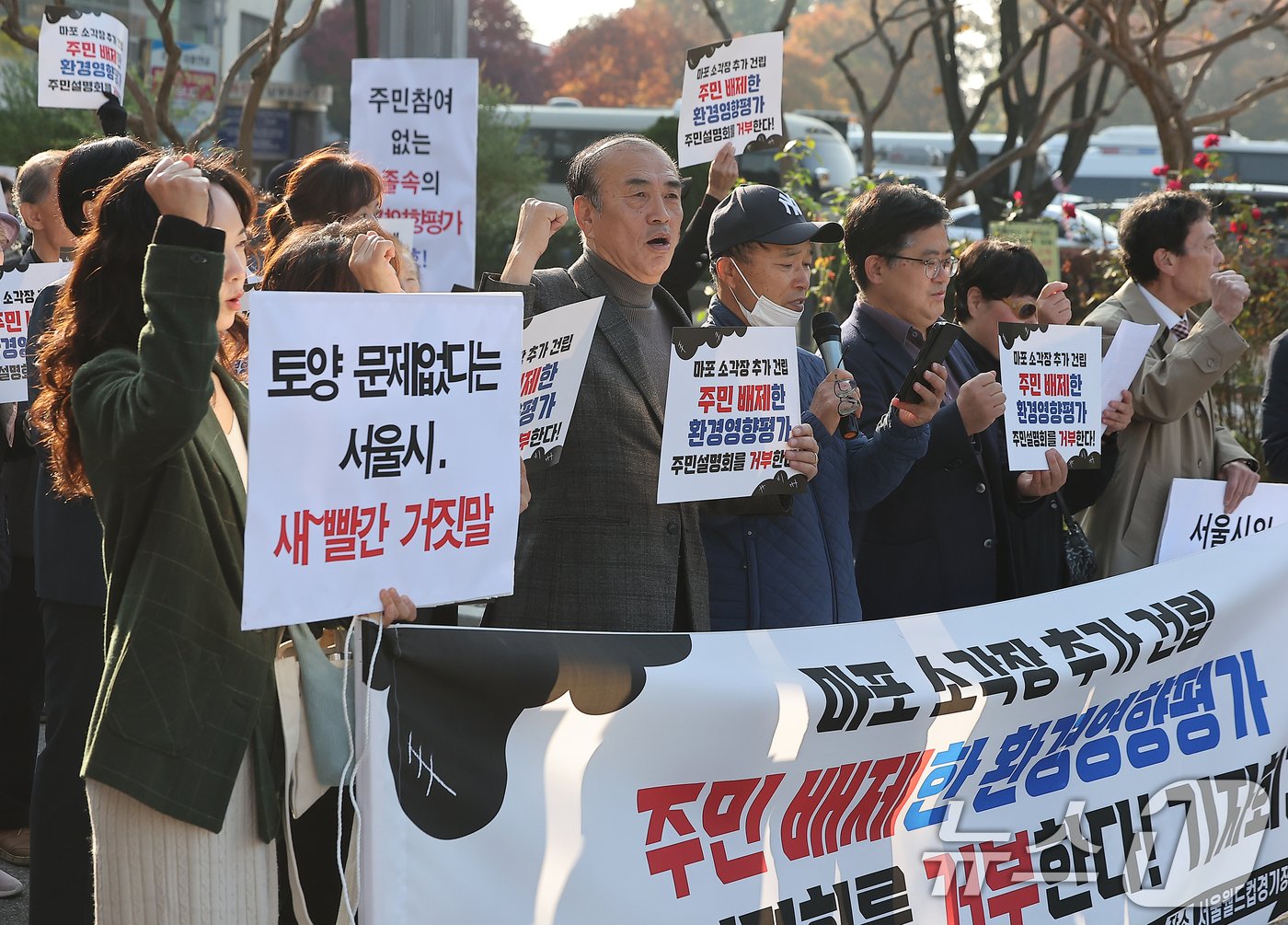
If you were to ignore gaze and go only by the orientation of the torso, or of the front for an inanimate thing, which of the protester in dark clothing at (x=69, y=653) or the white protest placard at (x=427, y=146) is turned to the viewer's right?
the protester in dark clothing

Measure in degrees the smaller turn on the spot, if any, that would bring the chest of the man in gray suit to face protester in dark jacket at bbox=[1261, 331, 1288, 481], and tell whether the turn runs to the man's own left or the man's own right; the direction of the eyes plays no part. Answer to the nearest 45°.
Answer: approximately 90° to the man's own left

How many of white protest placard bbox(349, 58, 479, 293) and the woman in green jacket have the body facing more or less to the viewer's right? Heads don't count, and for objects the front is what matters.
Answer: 1

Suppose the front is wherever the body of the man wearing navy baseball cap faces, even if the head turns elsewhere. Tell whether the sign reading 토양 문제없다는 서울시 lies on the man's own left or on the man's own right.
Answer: on the man's own right

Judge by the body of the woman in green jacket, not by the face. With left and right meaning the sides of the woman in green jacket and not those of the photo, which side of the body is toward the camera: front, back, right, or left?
right

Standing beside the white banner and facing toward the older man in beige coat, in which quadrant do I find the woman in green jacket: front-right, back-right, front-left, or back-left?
back-left

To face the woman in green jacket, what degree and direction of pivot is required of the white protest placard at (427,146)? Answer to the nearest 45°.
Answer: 0° — it already faces them

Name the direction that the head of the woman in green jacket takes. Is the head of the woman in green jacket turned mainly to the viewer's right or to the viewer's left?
to the viewer's right

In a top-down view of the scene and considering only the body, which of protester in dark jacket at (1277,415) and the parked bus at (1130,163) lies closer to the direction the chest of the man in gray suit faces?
the protester in dark jacket
